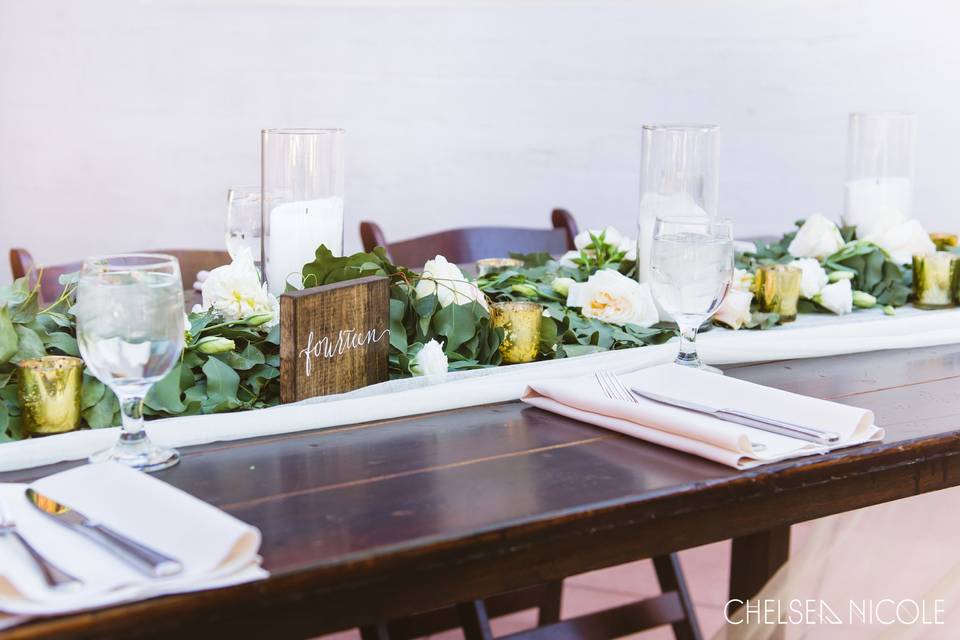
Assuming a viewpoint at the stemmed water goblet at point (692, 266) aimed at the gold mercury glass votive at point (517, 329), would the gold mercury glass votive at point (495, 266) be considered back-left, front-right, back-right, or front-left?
front-right

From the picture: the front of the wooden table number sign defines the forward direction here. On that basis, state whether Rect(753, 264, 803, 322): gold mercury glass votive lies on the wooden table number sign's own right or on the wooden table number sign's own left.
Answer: on the wooden table number sign's own left

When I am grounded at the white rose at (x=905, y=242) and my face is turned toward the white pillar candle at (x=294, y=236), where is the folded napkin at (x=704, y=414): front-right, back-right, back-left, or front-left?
front-left

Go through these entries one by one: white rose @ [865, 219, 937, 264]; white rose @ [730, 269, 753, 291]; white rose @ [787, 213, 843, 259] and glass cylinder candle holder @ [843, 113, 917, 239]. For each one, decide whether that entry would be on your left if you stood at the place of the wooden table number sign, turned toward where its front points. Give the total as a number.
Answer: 4

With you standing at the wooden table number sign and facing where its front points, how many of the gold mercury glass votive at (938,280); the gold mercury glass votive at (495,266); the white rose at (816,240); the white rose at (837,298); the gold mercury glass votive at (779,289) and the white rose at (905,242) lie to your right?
0

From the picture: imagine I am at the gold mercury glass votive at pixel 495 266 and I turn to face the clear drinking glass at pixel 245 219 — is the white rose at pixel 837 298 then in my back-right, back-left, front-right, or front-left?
back-right

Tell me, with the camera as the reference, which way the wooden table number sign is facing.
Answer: facing the viewer and to the right of the viewer
